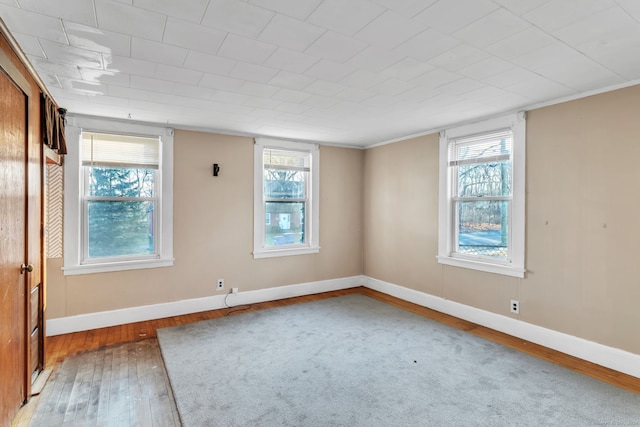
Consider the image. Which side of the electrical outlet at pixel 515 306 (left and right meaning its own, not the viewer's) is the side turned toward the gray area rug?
front

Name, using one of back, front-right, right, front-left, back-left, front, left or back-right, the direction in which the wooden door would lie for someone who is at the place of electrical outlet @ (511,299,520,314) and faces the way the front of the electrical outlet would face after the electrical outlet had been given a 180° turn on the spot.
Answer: back

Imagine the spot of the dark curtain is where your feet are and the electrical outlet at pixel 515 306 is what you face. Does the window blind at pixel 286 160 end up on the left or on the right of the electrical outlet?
left

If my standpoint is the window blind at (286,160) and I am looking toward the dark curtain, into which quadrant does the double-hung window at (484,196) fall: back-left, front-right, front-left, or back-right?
back-left

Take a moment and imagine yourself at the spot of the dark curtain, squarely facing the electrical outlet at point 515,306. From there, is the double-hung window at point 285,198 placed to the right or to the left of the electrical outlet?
left

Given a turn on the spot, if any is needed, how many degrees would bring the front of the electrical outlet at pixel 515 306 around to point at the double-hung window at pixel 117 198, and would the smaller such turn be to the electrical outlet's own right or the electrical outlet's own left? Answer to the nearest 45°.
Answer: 0° — it already faces it

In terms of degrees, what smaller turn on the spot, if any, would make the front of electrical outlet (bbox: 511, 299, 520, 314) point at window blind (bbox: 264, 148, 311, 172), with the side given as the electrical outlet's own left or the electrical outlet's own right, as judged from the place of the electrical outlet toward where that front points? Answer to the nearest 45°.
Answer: approximately 45° to the electrical outlet's own right

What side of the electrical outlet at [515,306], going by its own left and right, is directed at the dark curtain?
front

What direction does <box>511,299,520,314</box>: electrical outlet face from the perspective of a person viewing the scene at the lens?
facing the viewer and to the left of the viewer
